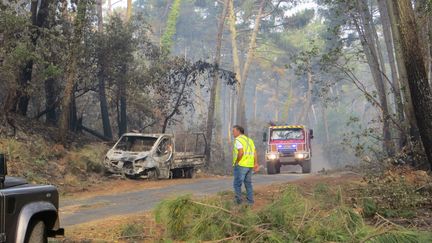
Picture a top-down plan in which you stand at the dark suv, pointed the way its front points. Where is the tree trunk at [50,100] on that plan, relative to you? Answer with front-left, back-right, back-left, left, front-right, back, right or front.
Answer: left

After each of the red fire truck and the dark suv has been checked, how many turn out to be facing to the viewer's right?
1

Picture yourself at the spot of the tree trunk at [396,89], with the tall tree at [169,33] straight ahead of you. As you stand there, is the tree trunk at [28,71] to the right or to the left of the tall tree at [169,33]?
left

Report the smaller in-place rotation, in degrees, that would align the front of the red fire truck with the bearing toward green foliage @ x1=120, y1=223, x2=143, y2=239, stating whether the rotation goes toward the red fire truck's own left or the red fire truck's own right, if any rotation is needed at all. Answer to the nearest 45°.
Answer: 0° — it already faces it

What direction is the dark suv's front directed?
to the viewer's right

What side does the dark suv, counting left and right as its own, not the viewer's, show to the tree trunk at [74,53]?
left

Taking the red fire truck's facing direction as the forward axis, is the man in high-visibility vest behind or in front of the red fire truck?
in front

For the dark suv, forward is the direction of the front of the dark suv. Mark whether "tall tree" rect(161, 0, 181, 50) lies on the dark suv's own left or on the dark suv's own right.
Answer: on the dark suv's own left

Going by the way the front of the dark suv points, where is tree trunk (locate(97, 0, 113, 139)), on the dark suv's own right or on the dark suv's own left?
on the dark suv's own left

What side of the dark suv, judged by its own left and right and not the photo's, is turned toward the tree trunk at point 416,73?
front

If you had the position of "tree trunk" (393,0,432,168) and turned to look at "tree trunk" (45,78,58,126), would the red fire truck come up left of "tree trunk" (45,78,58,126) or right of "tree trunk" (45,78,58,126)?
right

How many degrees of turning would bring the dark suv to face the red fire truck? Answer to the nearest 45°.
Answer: approximately 45° to its left
